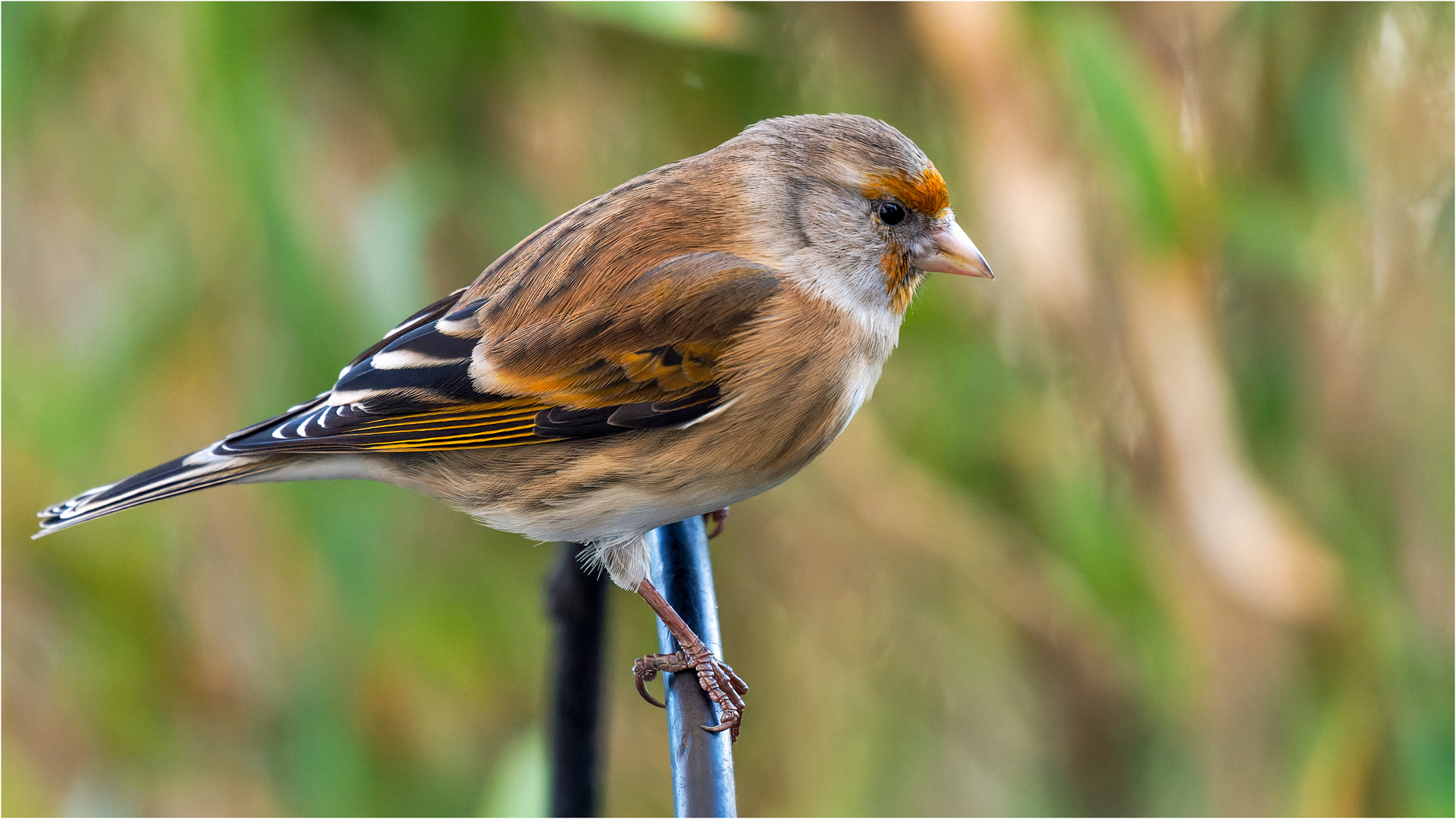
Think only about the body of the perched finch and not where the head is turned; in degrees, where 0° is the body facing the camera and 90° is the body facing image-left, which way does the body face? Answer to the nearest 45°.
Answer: approximately 270°
